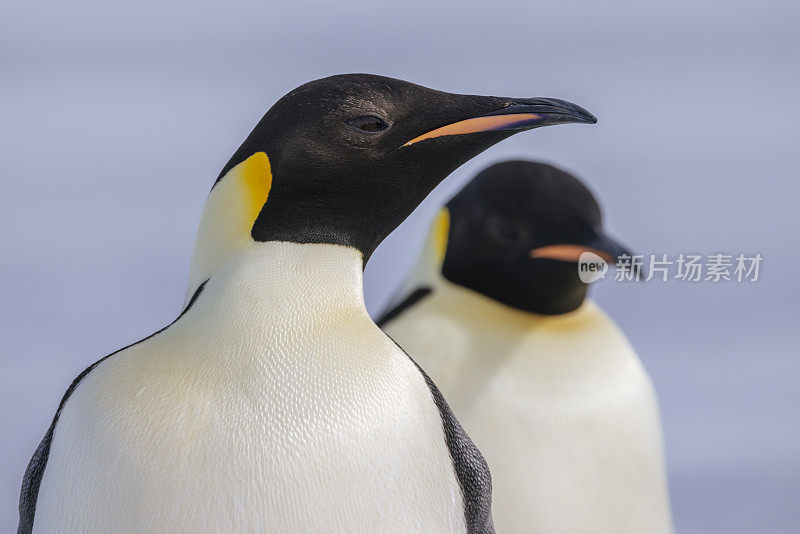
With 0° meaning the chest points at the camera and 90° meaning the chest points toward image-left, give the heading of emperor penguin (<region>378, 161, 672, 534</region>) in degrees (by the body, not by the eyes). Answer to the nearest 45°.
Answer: approximately 315°

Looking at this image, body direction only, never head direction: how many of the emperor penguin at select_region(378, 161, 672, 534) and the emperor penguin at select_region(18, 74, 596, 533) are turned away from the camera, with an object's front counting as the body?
0

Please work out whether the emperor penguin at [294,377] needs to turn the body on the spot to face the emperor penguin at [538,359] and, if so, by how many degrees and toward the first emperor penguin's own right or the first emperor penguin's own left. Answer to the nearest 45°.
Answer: approximately 135° to the first emperor penguin's own left

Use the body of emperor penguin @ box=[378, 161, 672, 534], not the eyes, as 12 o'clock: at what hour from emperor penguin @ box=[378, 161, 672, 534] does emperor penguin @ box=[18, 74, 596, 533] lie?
emperor penguin @ box=[18, 74, 596, 533] is roughly at 2 o'clock from emperor penguin @ box=[378, 161, 672, 534].
